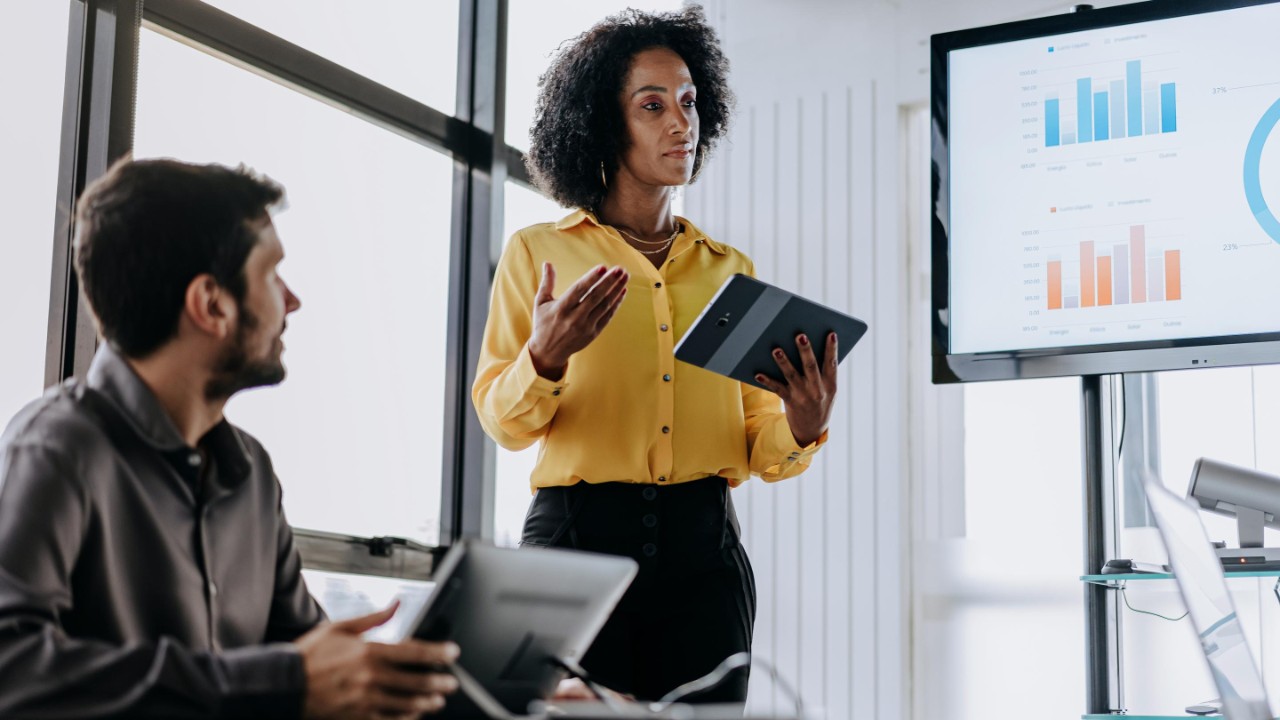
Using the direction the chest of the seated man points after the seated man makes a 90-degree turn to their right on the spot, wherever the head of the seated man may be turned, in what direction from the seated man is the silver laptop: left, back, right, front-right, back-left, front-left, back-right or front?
back-left

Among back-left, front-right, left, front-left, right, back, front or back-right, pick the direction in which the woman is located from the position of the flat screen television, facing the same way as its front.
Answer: front

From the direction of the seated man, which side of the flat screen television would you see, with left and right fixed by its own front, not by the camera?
front

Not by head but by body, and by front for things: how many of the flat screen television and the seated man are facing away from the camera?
0

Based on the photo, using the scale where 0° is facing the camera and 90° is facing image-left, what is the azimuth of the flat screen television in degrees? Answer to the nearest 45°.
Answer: approximately 45°
